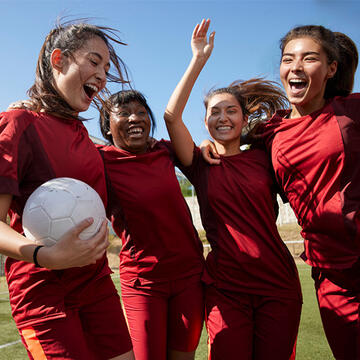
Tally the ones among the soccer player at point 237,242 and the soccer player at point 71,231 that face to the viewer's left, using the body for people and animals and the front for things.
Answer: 0

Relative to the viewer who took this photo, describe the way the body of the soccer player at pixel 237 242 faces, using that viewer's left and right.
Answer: facing the viewer

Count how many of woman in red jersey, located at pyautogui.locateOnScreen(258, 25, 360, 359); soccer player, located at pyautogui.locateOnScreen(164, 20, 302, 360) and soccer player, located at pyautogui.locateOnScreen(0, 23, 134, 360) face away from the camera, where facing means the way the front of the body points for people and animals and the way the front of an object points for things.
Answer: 0

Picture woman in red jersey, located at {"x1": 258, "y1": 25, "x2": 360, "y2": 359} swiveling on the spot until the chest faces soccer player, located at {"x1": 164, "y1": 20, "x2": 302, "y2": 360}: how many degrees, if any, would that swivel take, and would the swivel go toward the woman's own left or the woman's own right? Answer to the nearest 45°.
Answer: approximately 45° to the woman's own right

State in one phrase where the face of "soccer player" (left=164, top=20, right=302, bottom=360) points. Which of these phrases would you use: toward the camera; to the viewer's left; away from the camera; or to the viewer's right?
toward the camera

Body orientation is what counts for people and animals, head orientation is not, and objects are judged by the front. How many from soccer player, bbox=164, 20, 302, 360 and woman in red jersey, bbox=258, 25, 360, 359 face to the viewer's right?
0

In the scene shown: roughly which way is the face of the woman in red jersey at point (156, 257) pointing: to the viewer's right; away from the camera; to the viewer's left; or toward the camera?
toward the camera

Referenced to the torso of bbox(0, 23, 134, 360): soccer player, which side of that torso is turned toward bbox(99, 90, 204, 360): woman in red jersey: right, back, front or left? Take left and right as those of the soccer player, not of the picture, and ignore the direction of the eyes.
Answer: left

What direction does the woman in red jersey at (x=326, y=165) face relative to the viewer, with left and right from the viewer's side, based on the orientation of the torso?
facing the viewer and to the left of the viewer

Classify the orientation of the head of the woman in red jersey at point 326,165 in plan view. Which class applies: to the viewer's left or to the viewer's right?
to the viewer's left

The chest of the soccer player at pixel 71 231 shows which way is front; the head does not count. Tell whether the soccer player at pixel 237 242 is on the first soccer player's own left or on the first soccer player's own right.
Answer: on the first soccer player's own left

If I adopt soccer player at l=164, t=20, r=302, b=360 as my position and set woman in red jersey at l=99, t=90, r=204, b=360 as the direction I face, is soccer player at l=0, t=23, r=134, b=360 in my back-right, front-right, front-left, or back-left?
front-left

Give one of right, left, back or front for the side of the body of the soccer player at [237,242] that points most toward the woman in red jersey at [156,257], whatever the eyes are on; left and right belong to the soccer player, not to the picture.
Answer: right

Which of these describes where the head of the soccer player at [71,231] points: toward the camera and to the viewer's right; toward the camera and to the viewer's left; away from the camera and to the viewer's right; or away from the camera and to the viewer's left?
toward the camera and to the viewer's right

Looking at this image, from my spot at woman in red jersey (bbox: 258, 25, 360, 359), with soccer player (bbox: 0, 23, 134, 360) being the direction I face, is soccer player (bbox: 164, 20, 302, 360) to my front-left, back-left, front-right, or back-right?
front-right

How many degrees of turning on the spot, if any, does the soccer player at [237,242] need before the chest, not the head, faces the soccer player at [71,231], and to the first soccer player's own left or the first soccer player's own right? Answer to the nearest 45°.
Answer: approximately 45° to the first soccer player's own right
